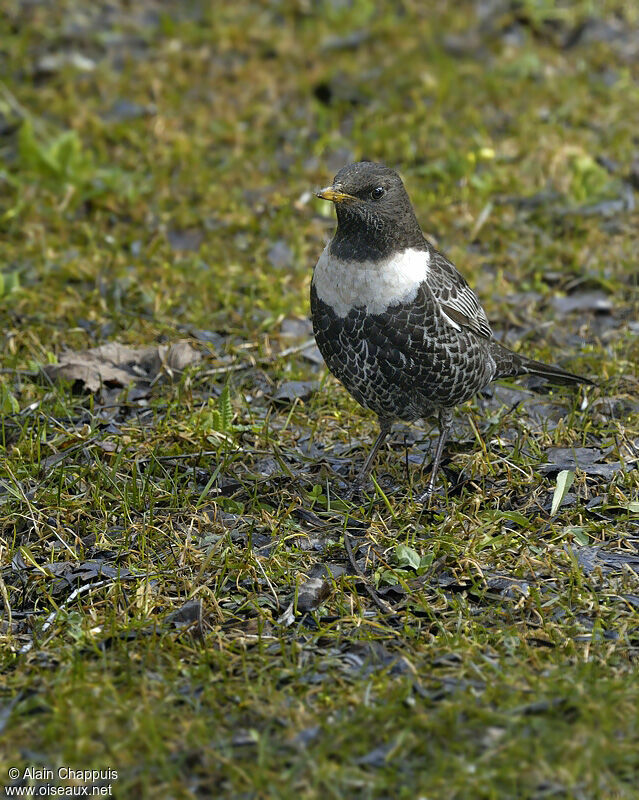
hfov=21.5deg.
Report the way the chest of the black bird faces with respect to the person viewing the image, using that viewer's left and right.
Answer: facing the viewer and to the left of the viewer

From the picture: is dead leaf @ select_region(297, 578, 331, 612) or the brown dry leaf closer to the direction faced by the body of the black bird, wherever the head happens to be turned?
the dead leaf

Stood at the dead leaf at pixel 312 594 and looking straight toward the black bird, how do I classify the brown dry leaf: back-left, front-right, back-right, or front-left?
front-left

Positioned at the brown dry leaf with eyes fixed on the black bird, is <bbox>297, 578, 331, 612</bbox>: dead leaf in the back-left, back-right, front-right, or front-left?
front-right

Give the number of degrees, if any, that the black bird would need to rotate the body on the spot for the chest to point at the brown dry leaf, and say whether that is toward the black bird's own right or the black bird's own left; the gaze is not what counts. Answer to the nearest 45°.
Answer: approximately 90° to the black bird's own right

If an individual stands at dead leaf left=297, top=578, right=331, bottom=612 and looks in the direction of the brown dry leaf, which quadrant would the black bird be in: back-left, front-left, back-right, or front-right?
front-right

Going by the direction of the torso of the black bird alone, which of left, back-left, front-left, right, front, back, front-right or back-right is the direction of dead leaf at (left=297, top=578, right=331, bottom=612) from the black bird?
front-left
